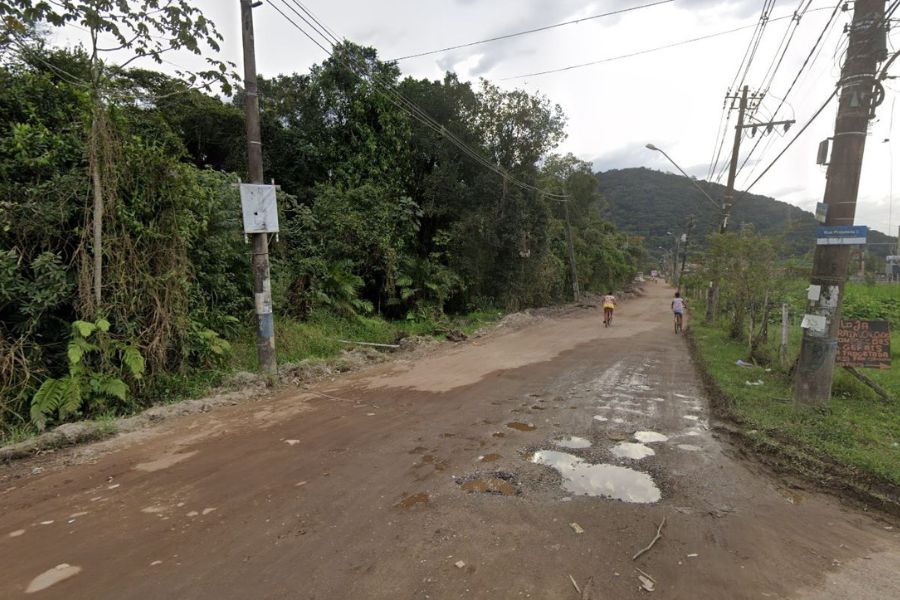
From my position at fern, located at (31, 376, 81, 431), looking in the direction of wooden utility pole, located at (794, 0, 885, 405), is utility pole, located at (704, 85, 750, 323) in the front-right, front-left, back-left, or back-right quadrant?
front-left

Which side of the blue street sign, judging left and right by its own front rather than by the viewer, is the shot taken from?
front

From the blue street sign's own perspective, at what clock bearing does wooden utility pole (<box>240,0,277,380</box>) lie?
The wooden utility pole is roughly at 2 o'clock from the blue street sign.

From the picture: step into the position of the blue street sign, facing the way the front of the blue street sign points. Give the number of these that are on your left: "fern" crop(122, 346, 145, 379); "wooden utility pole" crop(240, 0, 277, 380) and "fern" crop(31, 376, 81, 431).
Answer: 0

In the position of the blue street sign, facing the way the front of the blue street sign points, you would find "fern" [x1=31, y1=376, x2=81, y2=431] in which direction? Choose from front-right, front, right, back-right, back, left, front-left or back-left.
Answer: front-right

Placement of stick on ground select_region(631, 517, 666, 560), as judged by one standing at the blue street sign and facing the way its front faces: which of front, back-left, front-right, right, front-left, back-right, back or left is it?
front

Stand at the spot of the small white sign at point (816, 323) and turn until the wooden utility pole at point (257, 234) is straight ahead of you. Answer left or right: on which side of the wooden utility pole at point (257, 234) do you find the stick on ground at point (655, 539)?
left

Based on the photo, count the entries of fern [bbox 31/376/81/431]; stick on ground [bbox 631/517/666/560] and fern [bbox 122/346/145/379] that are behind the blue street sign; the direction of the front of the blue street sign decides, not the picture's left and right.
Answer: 0

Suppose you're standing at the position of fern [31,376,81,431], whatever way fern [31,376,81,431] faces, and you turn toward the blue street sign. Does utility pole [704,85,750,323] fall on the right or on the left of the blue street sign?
left

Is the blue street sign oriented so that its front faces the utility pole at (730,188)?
no
